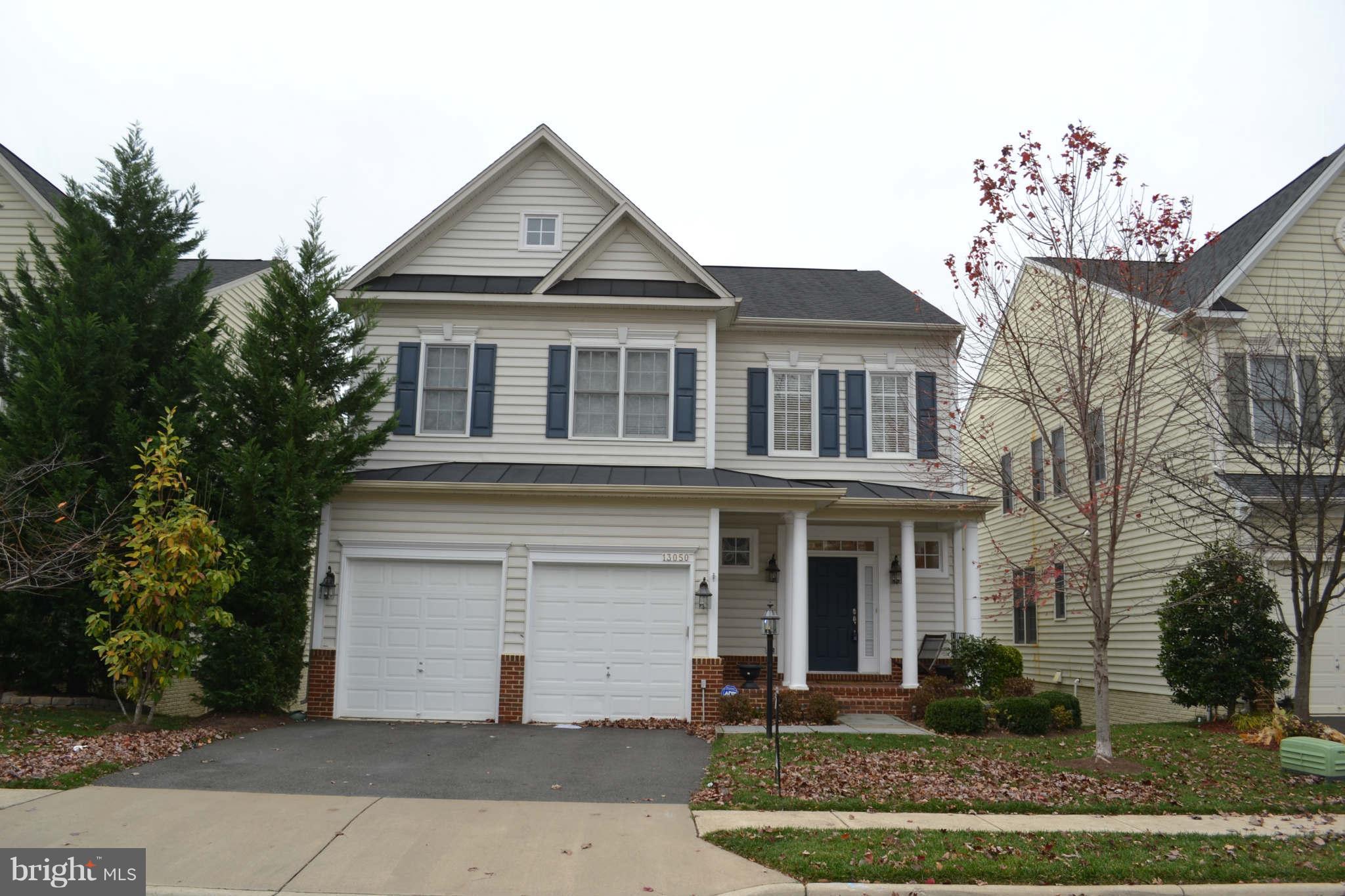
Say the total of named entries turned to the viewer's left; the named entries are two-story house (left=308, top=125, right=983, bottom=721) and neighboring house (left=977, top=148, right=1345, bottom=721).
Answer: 0

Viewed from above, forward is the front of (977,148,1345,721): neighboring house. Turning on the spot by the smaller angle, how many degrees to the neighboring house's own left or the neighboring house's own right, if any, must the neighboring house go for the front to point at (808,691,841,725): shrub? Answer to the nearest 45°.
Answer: approximately 90° to the neighboring house's own right

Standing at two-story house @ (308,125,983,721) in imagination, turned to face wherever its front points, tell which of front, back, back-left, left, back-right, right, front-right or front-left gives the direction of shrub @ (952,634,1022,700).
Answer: left

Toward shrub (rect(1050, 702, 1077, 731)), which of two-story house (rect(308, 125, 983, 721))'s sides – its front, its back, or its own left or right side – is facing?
left

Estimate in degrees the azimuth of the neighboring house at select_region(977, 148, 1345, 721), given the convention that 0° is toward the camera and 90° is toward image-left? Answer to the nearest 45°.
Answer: approximately 315°

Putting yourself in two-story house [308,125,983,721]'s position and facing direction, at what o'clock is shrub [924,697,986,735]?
The shrub is roughly at 10 o'clock from the two-story house.

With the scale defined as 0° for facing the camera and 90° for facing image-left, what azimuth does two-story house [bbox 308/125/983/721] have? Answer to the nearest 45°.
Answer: approximately 0°

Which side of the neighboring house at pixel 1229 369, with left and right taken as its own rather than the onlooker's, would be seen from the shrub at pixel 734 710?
right

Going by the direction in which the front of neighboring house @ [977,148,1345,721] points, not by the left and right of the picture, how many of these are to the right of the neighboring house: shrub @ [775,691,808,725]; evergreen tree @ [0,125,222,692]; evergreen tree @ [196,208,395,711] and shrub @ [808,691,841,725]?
4
